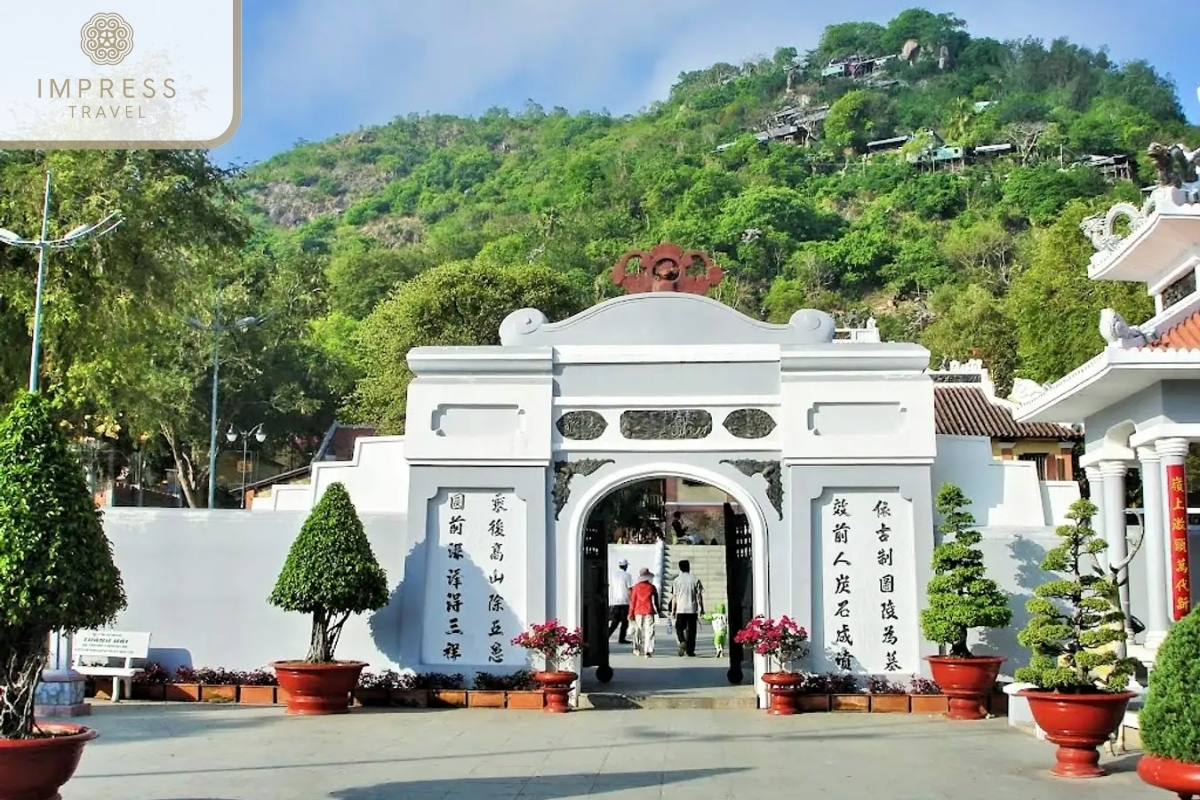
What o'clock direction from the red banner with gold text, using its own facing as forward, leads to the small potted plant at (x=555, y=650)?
The small potted plant is roughly at 3 o'clock from the red banner with gold text.

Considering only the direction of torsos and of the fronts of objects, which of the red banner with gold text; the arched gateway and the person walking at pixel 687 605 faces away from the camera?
the person walking

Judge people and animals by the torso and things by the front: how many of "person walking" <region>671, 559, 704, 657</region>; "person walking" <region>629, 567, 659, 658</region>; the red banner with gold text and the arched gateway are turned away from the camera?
2

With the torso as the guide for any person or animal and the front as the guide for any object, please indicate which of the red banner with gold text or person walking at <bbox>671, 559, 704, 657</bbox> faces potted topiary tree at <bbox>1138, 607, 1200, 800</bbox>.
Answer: the red banner with gold text

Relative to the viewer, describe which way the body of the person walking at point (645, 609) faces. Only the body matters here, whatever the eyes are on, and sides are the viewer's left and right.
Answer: facing away from the viewer

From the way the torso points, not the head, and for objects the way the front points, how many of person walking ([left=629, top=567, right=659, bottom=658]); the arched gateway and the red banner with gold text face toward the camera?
2

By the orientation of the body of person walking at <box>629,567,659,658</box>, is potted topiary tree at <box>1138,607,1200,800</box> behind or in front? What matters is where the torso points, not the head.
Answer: behind

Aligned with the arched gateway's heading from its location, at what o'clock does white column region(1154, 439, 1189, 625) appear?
The white column is roughly at 10 o'clock from the arched gateway.

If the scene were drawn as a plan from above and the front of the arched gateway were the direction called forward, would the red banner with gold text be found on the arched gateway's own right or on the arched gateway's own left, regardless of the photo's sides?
on the arched gateway's own left

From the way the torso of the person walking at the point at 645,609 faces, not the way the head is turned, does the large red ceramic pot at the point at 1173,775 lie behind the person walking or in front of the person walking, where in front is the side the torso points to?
behind

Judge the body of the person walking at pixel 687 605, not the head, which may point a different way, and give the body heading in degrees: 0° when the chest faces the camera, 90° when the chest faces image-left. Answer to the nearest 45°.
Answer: approximately 180°
